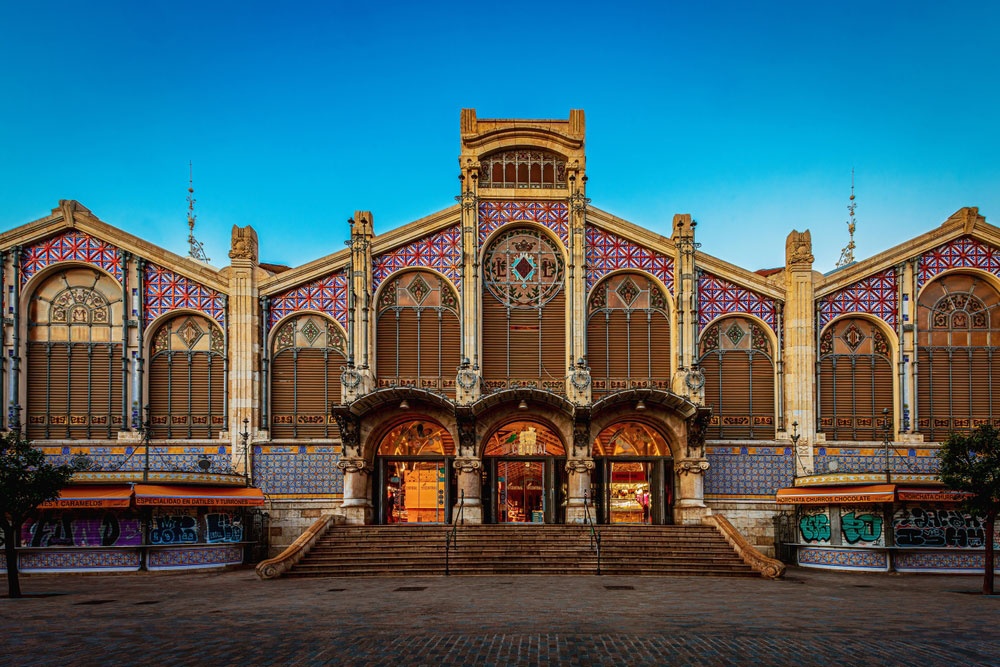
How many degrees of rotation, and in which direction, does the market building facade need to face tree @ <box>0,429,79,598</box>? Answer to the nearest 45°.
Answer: approximately 45° to its right

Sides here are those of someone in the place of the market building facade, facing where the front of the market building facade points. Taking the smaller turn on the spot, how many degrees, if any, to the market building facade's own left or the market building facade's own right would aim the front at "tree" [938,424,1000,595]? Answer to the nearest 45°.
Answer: approximately 45° to the market building facade's own left

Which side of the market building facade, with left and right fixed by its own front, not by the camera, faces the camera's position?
front

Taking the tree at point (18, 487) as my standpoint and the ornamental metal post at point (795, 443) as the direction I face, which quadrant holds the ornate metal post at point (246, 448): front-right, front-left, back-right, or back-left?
front-left
